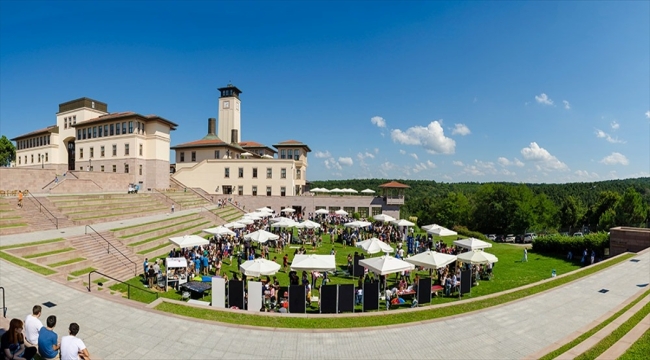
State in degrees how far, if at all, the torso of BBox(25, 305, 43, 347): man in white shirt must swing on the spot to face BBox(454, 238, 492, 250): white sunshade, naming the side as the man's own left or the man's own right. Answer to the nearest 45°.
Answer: approximately 45° to the man's own right

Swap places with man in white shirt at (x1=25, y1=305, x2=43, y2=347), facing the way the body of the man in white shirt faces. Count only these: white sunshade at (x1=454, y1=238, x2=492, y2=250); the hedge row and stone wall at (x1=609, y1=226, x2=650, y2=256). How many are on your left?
0

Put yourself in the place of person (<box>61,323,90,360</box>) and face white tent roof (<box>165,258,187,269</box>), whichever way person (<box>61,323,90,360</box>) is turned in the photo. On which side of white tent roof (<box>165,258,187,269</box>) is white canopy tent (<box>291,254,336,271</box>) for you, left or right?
right

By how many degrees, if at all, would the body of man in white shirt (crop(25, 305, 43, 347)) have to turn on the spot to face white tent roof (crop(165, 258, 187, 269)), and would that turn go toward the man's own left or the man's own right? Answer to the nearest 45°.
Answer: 0° — they already face it

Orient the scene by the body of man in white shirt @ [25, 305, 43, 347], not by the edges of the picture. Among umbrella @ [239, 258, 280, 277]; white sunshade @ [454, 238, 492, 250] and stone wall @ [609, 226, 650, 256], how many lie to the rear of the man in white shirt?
0

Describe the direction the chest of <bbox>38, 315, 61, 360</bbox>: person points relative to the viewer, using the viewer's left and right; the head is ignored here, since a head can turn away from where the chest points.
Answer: facing away from the viewer and to the right of the viewer

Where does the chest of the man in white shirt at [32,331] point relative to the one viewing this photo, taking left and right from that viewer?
facing away from the viewer and to the right of the viewer

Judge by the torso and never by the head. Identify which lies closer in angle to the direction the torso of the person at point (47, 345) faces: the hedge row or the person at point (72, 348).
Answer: the hedge row

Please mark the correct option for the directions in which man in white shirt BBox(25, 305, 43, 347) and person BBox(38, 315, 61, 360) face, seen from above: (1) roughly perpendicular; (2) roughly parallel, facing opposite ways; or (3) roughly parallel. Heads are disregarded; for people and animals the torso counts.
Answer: roughly parallel

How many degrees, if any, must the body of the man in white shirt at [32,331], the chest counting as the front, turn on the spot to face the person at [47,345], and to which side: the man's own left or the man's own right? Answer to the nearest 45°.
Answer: approximately 135° to the man's own right

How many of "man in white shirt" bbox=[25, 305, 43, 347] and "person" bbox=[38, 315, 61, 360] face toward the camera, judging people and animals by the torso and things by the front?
0

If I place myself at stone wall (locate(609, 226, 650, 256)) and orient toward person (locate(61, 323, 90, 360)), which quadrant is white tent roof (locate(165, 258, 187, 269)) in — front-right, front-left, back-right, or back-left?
front-right

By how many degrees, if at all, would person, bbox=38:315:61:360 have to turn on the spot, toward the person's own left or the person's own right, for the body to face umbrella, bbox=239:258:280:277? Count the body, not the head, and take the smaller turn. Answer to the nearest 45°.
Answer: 0° — they already face it

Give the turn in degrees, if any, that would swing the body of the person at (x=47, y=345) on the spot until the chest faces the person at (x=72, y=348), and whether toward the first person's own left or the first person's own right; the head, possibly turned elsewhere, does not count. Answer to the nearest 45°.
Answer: approximately 90° to the first person's own right
